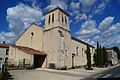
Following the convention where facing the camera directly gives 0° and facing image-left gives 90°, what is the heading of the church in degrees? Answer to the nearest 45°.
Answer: approximately 45°
